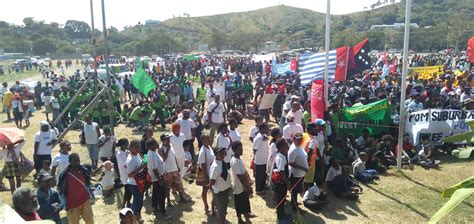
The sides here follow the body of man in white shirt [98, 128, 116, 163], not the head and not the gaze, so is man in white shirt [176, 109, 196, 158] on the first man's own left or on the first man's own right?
on the first man's own right

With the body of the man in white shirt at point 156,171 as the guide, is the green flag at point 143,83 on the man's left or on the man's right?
on the man's left

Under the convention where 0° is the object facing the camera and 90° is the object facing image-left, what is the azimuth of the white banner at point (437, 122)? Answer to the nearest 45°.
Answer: approximately 0°

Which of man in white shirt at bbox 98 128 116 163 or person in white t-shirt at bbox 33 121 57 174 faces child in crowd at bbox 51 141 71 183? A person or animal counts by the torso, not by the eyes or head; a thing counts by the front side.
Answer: the person in white t-shirt

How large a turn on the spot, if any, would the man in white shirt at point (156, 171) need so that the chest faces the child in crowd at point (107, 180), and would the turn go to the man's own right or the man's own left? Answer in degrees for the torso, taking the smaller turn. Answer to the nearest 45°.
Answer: approximately 135° to the man's own left

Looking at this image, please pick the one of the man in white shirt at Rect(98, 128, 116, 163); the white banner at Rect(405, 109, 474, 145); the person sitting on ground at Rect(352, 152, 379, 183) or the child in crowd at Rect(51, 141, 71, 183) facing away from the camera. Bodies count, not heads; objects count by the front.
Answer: the man in white shirt

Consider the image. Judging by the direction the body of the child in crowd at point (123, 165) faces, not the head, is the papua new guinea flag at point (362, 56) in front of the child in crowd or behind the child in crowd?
in front

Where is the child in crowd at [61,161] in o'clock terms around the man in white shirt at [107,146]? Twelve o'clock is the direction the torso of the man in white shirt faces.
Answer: The child in crowd is roughly at 7 o'clock from the man in white shirt.

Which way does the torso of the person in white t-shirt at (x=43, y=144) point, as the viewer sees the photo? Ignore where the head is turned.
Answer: toward the camera
